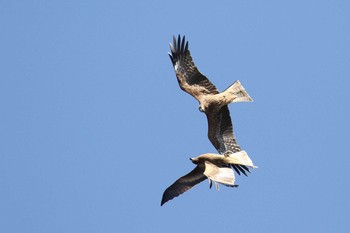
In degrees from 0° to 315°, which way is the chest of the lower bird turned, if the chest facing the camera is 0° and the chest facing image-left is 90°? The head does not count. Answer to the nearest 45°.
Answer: approximately 90°

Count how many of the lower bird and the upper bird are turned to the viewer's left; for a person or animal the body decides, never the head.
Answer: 2

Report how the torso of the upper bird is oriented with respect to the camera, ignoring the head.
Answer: to the viewer's left
